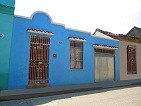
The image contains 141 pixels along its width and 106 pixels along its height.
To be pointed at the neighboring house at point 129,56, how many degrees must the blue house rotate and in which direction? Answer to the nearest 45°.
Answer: approximately 90° to its left

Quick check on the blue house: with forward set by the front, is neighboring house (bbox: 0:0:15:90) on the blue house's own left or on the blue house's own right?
on the blue house's own right

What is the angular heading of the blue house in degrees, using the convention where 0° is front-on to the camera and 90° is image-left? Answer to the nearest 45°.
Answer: approximately 315°
